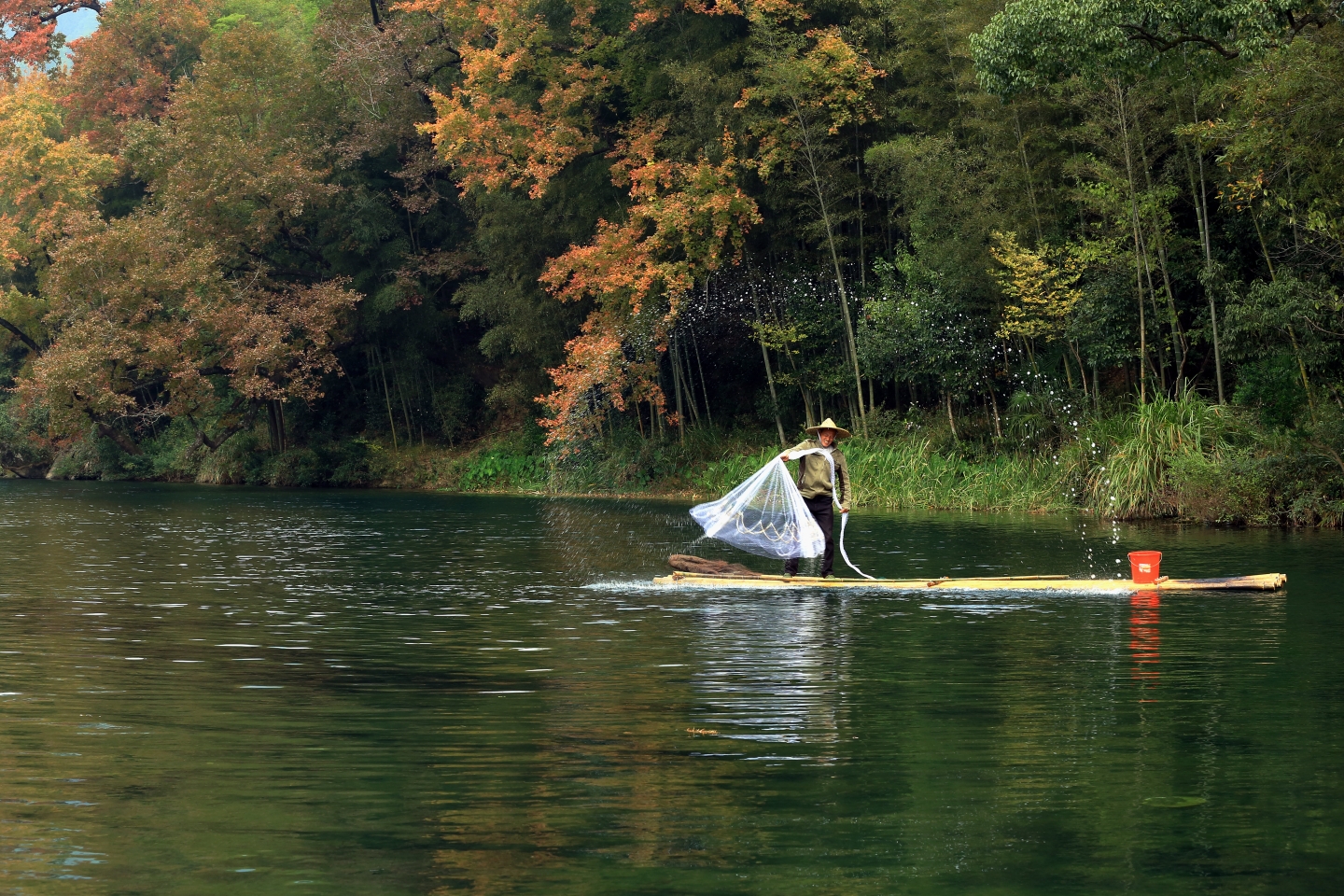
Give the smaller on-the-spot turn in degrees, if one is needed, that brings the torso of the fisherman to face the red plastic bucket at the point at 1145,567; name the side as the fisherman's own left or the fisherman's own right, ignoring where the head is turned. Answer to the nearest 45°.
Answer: approximately 45° to the fisherman's own left

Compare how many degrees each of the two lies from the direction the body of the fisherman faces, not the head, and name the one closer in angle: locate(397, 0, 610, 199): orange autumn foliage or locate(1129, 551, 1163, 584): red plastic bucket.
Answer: the red plastic bucket

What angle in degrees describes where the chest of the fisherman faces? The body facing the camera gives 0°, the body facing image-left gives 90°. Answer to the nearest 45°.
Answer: approximately 0°

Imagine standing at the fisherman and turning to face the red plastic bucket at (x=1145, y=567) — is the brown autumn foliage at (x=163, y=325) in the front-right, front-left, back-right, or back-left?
back-left

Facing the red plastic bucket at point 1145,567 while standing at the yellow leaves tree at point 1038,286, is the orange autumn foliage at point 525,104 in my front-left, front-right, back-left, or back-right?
back-right

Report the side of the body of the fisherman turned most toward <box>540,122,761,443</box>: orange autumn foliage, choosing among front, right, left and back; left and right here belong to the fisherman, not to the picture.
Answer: back

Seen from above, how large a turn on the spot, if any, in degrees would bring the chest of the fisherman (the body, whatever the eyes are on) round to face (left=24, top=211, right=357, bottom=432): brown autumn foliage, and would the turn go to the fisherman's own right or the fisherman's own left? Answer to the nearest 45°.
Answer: approximately 135° to the fisherman's own right

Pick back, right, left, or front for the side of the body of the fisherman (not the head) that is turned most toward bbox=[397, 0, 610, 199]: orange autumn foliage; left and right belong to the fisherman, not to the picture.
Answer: back

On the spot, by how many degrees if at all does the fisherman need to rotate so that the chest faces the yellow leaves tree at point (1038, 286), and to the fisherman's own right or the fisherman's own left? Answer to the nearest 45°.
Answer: approximately 180°
